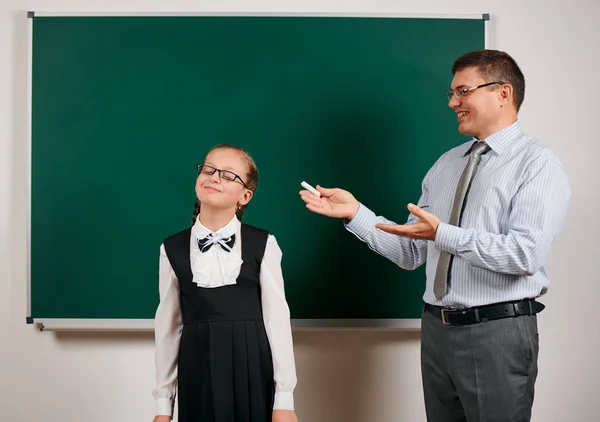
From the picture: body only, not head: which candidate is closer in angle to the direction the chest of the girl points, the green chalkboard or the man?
the man

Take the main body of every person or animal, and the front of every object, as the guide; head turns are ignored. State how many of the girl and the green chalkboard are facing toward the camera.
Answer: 2

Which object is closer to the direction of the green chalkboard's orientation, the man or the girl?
the girl

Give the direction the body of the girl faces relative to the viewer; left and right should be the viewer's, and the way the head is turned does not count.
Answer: facing the viewer

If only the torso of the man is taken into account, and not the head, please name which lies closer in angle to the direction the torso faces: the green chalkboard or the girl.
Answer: the girl

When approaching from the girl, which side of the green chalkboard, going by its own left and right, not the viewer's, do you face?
front

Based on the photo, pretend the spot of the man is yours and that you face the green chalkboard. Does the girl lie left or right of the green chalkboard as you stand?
left

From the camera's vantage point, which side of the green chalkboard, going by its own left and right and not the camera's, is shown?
front

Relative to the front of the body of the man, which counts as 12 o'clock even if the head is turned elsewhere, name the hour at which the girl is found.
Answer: The girl is roughly at 1 o'clock from the man.

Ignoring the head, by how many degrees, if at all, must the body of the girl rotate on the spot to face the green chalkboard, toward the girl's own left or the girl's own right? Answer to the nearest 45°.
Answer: approximately 180°
